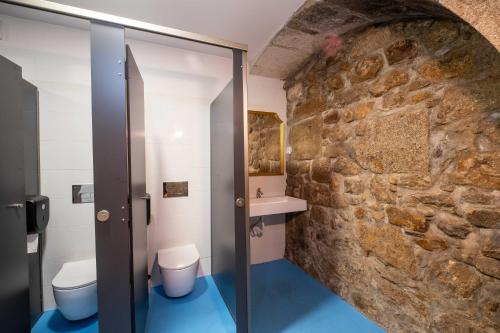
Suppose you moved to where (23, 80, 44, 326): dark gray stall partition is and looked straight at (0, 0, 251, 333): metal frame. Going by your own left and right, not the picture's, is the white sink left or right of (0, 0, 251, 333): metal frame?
left

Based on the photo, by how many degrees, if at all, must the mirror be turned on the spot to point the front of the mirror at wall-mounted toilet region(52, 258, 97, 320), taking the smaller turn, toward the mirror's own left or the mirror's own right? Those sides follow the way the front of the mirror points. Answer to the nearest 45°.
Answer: approximately 45° to the mirror's own right

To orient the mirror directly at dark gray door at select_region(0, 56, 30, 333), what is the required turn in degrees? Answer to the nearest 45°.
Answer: approximately 45° to its right

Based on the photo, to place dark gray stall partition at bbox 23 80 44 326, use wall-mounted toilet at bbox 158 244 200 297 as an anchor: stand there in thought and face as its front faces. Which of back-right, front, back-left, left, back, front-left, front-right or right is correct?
right

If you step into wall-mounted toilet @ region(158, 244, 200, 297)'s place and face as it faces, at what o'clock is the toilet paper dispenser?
The toilet paper dispenser is roughly at 3 o'clock from the wall-mounted toilet.

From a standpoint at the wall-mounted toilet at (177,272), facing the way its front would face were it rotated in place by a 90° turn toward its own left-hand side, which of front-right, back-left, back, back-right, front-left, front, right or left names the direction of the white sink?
front

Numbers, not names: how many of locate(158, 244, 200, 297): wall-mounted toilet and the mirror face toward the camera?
2

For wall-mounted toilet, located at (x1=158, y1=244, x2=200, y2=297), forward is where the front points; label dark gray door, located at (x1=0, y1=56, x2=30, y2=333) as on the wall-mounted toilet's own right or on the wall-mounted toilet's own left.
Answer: on the wall-mounted toilet's own right
